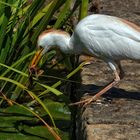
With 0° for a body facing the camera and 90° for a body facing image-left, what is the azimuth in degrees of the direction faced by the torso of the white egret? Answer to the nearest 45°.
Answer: approximately 90°
